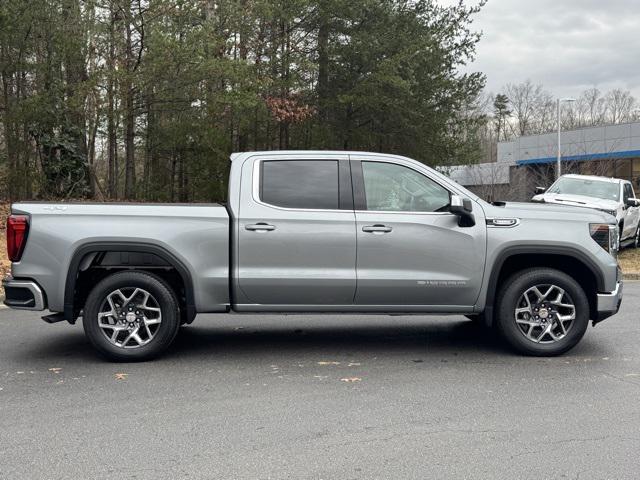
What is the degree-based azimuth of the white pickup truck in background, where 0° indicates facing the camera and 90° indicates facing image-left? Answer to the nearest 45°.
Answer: approximately 45°

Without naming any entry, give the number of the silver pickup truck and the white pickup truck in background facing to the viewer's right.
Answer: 1

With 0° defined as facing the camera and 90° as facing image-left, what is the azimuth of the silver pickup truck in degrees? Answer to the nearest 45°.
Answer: approximately 270°

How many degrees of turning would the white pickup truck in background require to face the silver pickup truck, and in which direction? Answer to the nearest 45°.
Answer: approximately 45° to its left

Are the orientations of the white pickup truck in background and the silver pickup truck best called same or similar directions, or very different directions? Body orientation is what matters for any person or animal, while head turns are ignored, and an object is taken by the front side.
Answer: very different directions

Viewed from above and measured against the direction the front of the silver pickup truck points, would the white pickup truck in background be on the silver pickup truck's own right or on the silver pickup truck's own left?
on the silver pickup truck's own left
